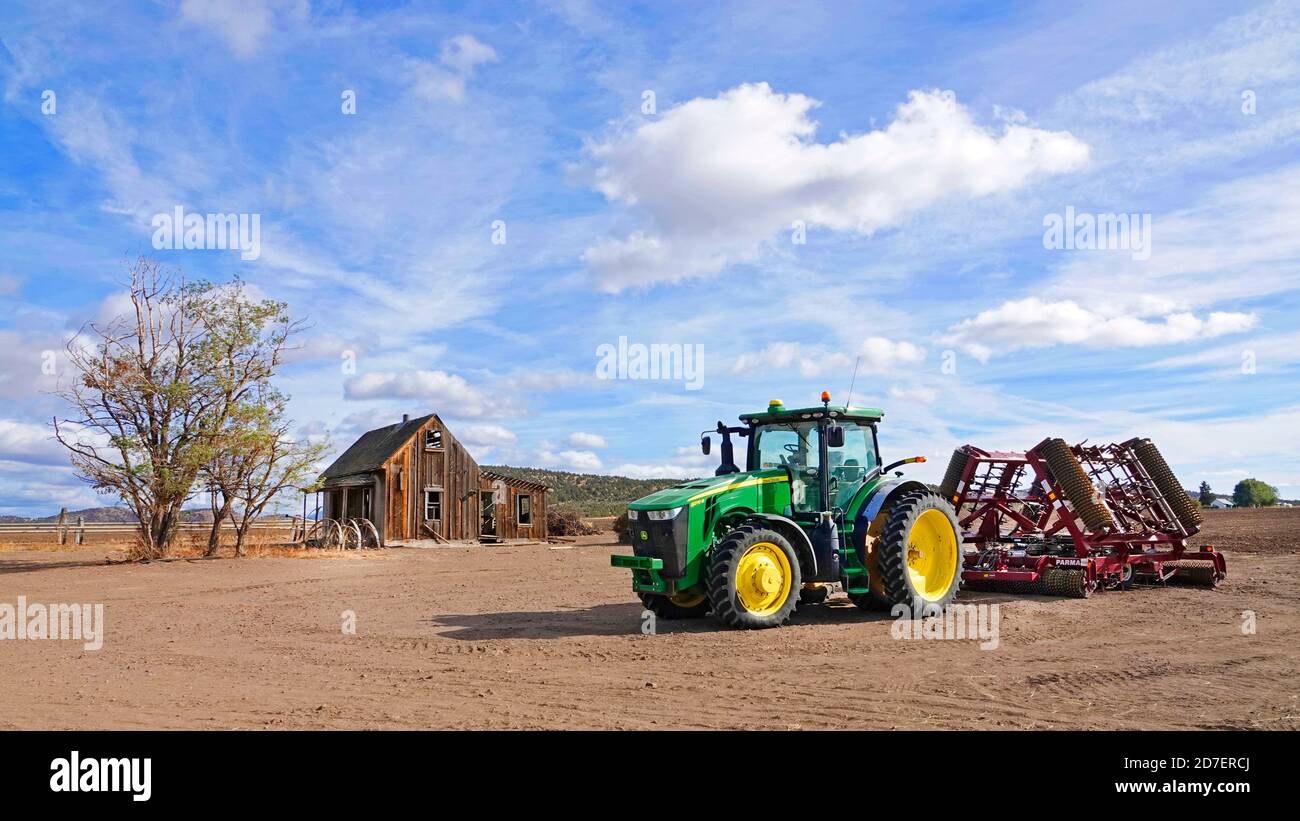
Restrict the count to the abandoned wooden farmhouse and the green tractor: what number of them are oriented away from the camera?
0

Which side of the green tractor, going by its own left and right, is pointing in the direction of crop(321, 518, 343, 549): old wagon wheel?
right

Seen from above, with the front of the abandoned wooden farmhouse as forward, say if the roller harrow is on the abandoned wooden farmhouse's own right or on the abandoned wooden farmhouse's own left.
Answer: on the abandoned wooden farmhouse's own left

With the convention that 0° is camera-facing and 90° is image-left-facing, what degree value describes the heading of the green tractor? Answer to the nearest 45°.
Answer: approximately 45°

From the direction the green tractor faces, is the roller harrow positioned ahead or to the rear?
to the rear

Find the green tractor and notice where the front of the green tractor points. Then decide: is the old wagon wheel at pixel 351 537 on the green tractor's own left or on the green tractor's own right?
on the green tractor's own right
